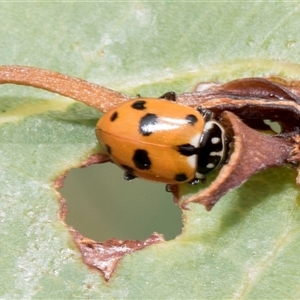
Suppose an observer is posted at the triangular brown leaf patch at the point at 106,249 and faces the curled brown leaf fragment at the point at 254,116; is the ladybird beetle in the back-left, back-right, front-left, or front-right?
front-left

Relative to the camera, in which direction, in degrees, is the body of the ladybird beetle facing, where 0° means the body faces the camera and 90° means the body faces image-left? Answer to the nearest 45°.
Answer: approximately 270°
